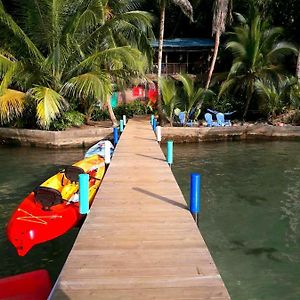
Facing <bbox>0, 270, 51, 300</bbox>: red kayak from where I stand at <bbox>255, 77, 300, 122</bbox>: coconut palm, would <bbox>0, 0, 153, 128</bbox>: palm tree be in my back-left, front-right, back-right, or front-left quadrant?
front-right

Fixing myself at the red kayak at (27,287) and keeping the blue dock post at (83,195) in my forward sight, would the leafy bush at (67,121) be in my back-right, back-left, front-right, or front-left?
front-left

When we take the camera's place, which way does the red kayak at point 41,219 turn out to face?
facing away from the viewer and to the right of the viewer

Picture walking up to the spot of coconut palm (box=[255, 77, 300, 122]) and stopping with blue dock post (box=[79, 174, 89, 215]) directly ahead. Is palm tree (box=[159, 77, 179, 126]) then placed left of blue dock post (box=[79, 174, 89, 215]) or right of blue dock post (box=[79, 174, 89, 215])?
right

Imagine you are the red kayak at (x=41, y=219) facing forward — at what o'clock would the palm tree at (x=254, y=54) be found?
The palm tree is roughly at 12 o'clock from the red kayak.

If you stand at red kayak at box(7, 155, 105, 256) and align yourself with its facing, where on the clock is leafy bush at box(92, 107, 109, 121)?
The leafy bush is roughly at 11 o'clock from the red kayak.

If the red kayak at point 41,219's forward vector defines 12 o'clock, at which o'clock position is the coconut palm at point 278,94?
The coconut palm is roughly at 12 o'clock from the red kayak.

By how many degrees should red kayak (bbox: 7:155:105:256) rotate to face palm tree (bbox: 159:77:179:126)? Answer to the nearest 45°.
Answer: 0° — it already faces it

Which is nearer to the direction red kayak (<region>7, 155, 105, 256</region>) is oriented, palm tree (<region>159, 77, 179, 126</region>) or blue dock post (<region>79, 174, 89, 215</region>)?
the palm tree

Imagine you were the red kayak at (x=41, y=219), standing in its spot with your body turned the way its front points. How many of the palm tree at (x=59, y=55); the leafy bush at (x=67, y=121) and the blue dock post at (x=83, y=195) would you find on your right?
1

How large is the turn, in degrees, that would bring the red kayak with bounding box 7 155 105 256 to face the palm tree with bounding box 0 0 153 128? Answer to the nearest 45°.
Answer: approximately 45° to its left

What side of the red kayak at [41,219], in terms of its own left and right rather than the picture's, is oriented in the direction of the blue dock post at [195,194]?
right

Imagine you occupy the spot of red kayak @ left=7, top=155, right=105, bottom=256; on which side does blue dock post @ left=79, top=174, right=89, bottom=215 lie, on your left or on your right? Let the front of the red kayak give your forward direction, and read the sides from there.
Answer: on your right
